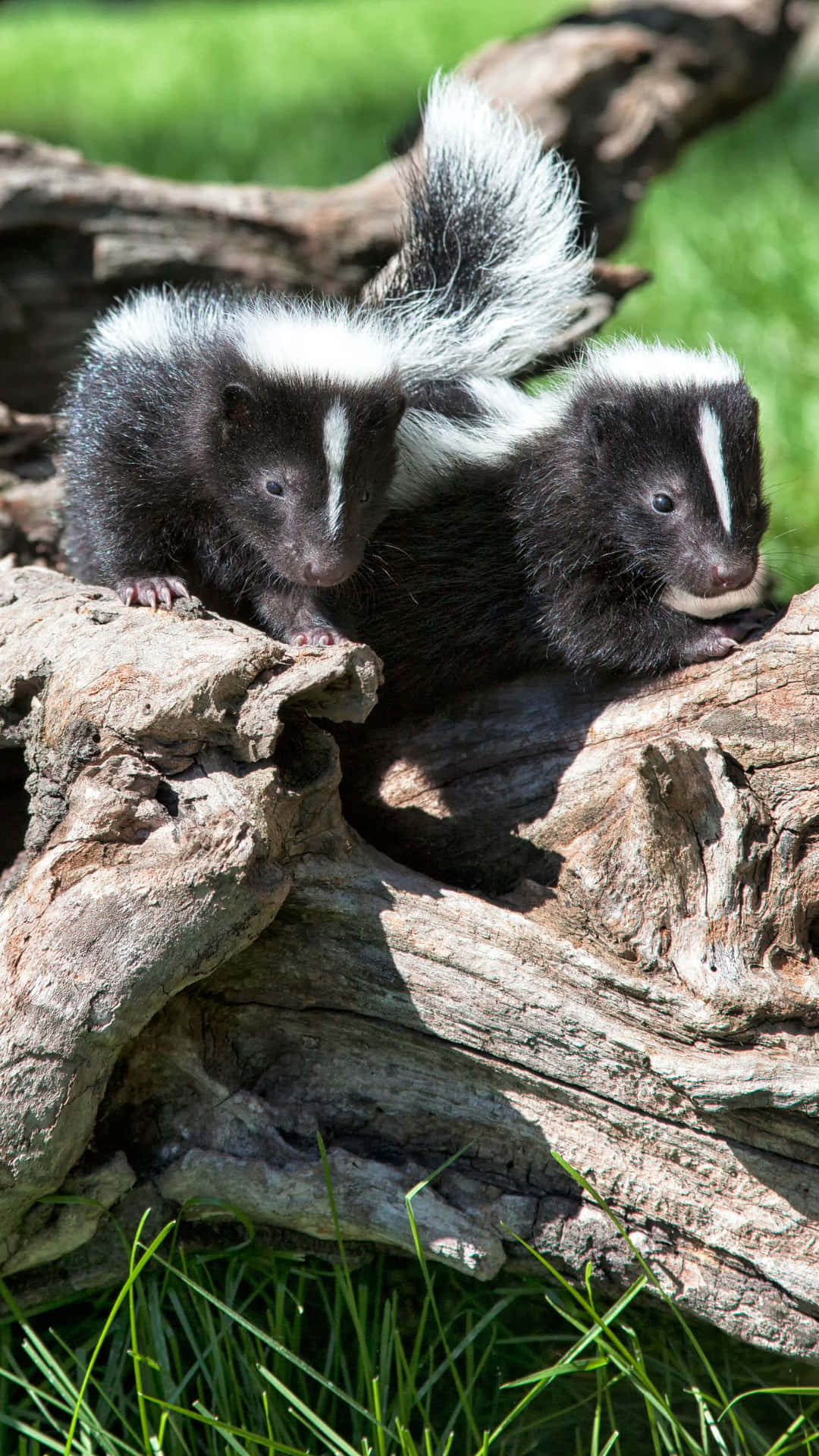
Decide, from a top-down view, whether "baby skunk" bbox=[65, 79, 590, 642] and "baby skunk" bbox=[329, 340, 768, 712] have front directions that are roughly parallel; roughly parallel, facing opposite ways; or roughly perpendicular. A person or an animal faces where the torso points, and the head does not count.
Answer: roughly parallel

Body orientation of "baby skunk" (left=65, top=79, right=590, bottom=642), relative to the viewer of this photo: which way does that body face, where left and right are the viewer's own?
facing the viewer and to the right of the viewer

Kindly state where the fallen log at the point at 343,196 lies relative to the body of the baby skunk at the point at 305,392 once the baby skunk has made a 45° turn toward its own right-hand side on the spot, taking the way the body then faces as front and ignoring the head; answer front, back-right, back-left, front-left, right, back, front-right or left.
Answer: back

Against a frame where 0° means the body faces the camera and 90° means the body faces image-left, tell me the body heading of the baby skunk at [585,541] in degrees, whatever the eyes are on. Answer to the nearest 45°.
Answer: approximately 315°
